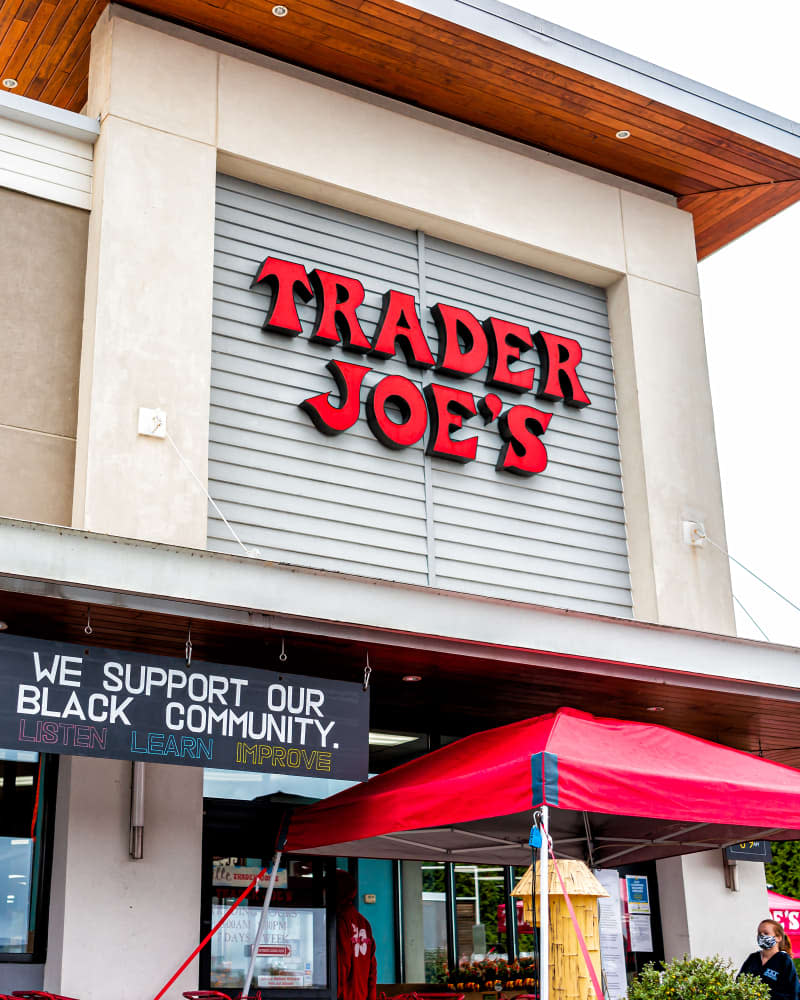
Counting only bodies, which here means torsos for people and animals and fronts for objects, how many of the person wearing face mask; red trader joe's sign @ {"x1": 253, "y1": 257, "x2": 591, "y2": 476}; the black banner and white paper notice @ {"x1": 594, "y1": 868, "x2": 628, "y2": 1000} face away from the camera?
0

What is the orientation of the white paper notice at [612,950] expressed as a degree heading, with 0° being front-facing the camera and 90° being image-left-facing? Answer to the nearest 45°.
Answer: approximately 315°

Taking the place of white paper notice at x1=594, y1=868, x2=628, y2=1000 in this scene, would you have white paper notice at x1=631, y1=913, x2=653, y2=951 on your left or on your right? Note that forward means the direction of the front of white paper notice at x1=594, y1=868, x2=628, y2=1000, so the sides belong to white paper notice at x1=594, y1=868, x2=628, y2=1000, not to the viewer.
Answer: on your left

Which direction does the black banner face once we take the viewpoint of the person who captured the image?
facing the viewer and to the right of the viewer

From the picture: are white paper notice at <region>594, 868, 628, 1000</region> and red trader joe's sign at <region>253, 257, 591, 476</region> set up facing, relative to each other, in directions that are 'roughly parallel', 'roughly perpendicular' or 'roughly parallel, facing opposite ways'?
roughly parallel

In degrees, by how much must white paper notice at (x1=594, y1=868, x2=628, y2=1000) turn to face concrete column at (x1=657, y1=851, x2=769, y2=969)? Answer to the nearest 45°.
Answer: approximately 135° to its left

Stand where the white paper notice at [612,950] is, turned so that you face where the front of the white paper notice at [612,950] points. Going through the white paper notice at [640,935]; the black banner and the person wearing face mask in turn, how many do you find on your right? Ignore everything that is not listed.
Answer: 1

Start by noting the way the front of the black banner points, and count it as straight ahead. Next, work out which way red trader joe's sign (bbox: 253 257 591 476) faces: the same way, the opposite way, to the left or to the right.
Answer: the same way

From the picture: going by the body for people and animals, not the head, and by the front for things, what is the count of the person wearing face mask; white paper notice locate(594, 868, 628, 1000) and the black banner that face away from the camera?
0

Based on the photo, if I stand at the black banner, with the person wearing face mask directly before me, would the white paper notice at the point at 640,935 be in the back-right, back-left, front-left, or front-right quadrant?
front-left
